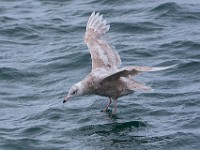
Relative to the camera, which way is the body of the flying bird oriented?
to the viewer's left
